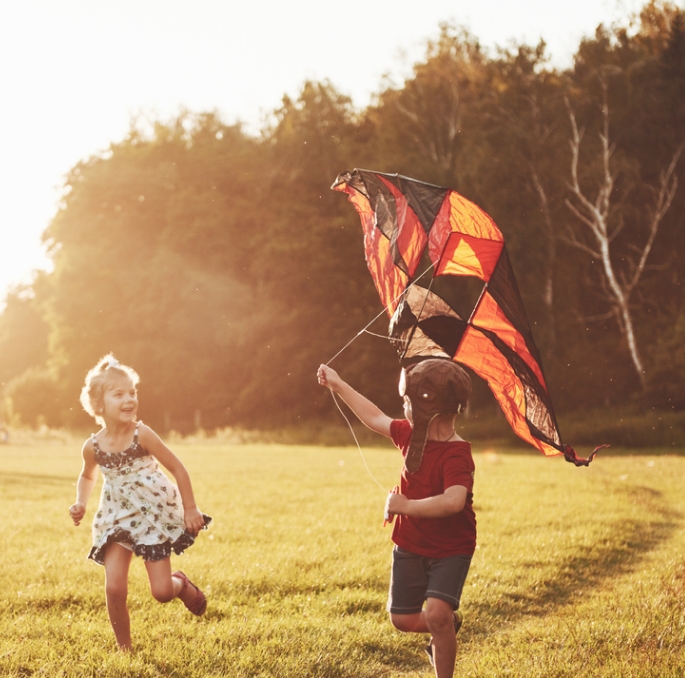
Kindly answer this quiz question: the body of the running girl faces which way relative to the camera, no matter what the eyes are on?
toward the camera

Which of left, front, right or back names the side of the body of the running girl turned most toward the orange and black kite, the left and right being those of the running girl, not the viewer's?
left

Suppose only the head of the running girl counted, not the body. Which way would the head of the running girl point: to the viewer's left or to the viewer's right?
to the viewer's right
